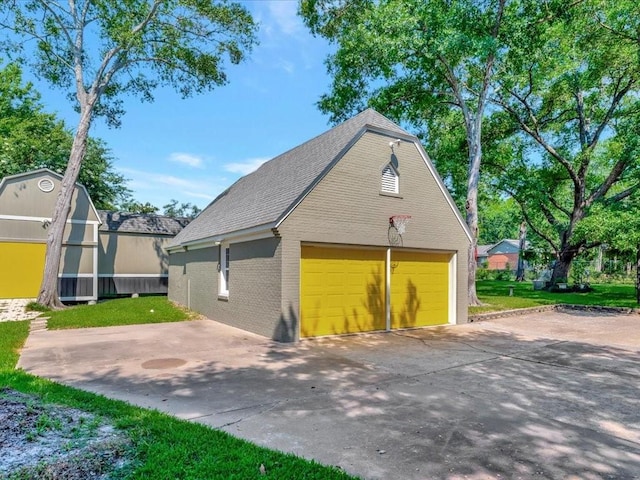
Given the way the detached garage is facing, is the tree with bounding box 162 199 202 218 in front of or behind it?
behind

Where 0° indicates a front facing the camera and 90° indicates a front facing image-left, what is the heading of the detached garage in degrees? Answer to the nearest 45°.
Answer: approximately 315°

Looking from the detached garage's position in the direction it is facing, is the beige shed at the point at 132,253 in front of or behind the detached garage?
behind

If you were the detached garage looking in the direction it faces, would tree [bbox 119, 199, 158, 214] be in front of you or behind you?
behind

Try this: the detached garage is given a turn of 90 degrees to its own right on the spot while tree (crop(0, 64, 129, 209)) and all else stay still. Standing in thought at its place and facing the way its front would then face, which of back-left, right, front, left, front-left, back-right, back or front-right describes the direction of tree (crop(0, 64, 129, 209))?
right

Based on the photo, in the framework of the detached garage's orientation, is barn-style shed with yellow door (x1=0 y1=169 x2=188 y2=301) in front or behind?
behind
